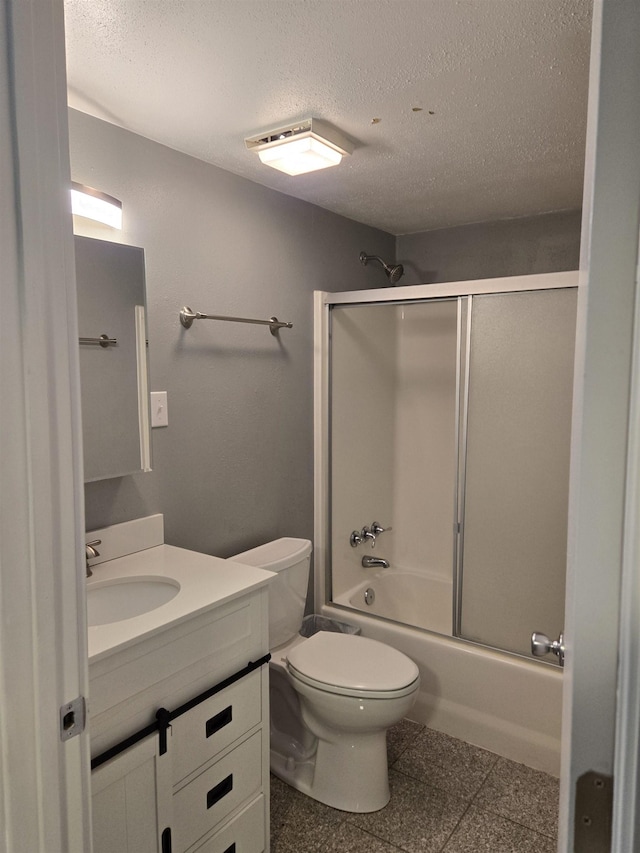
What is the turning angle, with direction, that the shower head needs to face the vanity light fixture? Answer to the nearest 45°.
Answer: approximately 90° to its right

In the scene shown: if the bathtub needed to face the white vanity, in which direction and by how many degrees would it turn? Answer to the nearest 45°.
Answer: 0° — it already faces it

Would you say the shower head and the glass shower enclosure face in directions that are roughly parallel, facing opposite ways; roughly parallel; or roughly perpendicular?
roughly perpendicular

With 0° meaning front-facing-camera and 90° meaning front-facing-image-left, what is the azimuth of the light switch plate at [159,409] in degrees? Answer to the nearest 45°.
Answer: approximately 315°

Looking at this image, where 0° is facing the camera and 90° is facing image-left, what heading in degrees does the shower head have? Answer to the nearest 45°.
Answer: approximately 315°

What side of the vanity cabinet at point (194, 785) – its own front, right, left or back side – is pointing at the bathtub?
left
